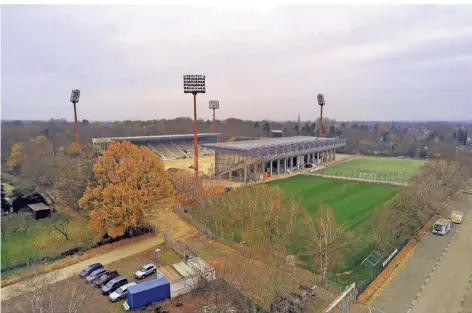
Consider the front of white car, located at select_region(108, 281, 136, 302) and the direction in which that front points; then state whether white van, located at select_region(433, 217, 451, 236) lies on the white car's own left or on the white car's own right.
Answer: on the white car's own left

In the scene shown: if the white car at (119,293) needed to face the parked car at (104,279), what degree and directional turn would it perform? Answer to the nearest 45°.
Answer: approximately 90° to its right

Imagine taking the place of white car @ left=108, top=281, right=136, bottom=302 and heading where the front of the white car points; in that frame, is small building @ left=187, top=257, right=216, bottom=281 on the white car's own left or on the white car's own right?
on the white car's own left

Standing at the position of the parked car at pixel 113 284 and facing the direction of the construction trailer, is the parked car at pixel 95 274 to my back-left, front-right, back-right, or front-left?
back-left

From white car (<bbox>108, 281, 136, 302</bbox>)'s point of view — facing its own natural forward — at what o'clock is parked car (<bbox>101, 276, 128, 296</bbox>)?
The parked car is roughly at 4 o'clock from the white car.

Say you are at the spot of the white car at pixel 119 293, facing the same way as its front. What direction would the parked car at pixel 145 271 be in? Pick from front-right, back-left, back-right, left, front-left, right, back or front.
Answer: back
